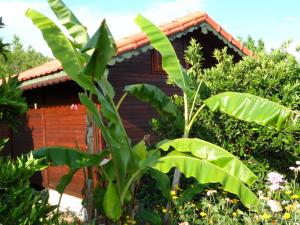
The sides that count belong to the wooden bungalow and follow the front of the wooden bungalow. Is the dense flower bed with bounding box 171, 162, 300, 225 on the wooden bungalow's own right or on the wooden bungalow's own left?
on the wooden bungalow's own left

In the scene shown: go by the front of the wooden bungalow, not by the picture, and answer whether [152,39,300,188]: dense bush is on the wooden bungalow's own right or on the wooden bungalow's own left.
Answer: on the wooden bungalow's own left

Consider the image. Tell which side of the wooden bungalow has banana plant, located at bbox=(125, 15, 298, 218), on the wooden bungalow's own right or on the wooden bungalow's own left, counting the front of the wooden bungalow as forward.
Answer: on the wooden bungalow's own left

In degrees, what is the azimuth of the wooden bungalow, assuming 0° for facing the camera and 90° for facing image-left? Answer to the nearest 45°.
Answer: approximately 45°
